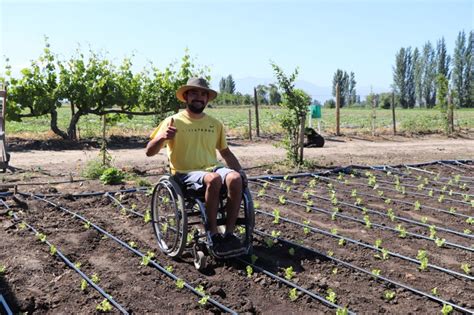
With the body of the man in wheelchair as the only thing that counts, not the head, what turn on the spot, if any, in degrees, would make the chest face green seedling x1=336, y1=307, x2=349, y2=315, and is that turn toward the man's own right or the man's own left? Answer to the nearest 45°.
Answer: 0° — they already face it

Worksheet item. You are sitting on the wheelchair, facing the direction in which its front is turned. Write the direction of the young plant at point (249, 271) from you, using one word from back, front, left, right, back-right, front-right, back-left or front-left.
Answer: front

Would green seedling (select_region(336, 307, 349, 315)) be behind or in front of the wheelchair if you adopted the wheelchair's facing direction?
in front

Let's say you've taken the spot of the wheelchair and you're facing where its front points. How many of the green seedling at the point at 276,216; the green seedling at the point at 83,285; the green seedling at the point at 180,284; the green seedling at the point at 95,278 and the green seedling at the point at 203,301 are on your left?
1

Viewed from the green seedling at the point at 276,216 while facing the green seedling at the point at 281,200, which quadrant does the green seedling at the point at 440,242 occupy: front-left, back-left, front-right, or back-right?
back-right

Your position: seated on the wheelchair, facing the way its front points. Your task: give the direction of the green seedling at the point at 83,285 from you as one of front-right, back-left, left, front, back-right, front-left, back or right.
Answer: right

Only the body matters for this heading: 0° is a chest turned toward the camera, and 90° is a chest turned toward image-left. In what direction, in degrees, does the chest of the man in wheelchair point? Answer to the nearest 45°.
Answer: approximately 315°

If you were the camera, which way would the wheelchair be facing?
facing the viewer and to the right of the viewer

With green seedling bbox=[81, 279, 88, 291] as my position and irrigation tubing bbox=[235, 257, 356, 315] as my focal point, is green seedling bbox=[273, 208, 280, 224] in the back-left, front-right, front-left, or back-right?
front-left

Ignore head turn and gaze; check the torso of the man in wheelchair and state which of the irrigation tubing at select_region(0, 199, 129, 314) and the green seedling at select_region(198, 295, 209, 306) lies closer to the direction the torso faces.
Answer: the green seedling

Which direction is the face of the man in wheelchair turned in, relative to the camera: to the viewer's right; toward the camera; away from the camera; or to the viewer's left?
toward the camera

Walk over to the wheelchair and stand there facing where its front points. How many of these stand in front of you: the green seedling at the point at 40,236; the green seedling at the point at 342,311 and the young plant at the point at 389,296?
2

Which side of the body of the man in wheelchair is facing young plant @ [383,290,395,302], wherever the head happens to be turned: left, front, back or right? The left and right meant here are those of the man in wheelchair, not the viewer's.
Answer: front
